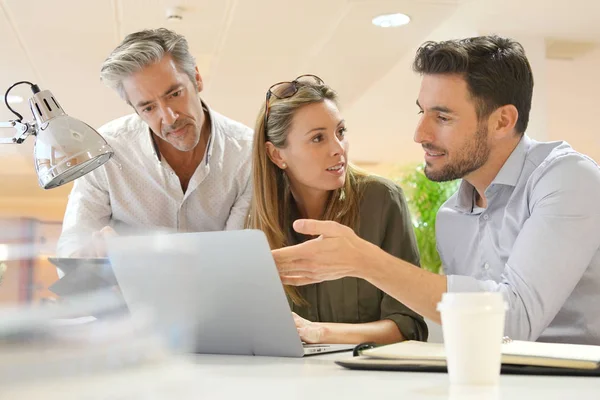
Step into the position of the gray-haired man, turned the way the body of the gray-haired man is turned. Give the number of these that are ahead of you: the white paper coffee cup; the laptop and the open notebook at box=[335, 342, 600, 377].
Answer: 3

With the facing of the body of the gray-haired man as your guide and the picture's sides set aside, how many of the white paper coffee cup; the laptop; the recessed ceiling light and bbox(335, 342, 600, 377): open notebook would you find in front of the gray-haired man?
3

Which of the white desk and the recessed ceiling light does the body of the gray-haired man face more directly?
the white desk

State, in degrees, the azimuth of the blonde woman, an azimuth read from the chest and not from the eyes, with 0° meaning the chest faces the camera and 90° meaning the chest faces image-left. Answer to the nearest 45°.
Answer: approximately 0°

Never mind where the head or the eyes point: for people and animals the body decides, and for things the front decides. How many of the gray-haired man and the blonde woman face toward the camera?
2

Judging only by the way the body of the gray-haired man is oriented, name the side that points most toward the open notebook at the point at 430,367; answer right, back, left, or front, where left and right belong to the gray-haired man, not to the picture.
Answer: front

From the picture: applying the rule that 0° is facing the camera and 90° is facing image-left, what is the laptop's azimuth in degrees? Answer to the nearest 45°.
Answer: approximately 225°

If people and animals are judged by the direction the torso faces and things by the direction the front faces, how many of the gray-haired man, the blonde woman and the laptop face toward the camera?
2

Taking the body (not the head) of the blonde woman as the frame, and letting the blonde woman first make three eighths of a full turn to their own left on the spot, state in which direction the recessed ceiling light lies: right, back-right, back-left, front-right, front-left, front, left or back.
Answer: front-left

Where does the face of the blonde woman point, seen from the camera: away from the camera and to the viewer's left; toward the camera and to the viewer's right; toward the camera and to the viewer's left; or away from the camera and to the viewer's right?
toward the camera and to the viewer's right
